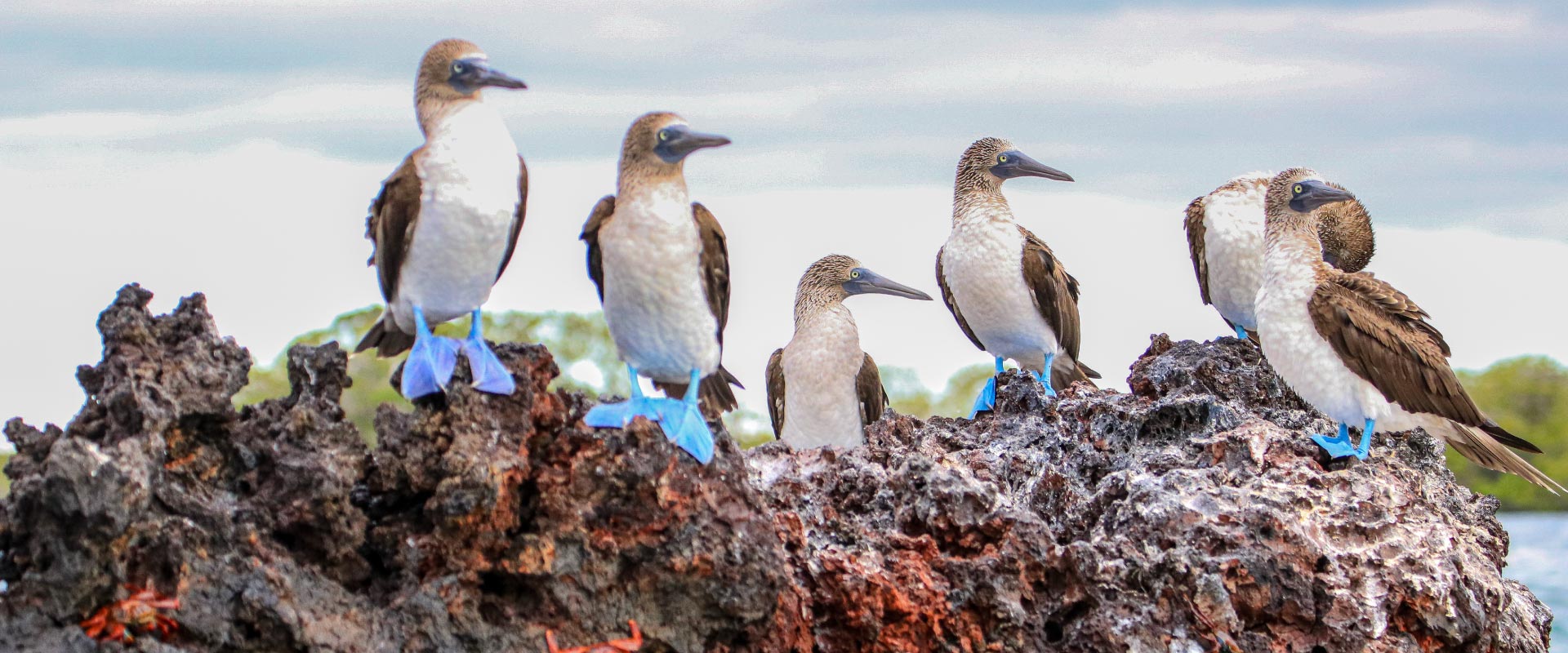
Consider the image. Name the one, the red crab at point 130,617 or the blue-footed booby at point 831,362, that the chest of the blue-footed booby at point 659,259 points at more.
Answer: the red crab

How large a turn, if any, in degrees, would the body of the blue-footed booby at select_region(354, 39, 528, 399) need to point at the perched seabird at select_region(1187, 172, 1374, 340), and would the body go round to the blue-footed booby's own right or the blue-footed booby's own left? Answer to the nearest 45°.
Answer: approximately 90° to the blue-footed booby's own left

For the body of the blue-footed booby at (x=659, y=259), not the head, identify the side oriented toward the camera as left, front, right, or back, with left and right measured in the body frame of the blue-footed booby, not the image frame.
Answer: front

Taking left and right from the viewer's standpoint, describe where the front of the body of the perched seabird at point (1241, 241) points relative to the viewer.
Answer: facing the viewer and to the right of the viewer

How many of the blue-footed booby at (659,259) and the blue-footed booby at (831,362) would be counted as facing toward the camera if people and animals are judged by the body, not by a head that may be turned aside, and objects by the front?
2

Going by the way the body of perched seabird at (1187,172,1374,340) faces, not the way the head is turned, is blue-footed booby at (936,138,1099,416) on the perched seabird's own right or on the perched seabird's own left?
on the perched seabird's own right

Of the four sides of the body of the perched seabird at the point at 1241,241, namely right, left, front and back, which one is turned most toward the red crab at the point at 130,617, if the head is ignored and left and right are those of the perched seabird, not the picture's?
right

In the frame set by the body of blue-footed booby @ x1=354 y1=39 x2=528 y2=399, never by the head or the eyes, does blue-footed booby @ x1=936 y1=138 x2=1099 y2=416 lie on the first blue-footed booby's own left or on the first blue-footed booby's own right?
on the first blue-footed booby's own left

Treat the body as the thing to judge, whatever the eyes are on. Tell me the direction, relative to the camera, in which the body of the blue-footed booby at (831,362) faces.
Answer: toward the camera
